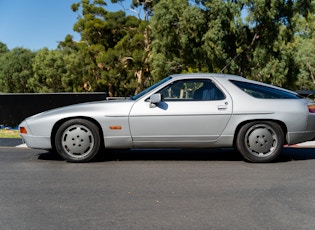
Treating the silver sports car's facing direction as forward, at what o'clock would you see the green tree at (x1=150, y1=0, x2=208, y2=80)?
The green tree is roughly at 3 o'clock from the silver sports car.

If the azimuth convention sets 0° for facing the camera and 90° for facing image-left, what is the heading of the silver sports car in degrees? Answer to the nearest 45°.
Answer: approximately 90°
